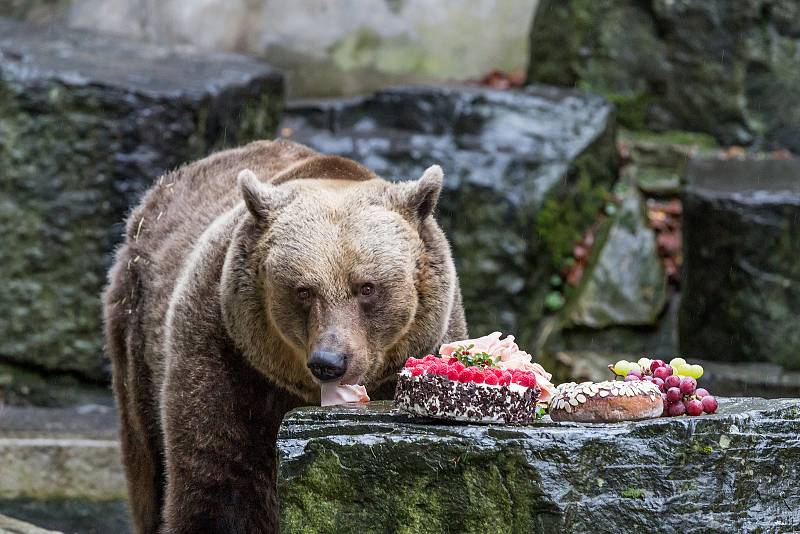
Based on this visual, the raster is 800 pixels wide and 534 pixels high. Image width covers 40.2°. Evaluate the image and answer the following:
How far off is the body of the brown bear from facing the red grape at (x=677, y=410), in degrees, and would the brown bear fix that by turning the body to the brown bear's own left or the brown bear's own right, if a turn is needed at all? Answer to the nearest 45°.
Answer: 0° — it already faces it

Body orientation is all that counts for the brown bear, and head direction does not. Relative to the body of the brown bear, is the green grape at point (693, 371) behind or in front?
in front

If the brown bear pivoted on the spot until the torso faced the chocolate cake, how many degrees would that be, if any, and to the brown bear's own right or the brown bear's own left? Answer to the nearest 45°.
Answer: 0° — it already faces it

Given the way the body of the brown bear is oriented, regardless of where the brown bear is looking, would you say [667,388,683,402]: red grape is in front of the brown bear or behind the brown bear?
in front

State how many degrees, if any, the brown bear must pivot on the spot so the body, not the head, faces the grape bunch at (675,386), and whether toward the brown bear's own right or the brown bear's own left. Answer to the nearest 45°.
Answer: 0° — it already faces it

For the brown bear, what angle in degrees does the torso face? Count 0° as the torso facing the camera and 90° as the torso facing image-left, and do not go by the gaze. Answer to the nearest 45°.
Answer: approximately 315°

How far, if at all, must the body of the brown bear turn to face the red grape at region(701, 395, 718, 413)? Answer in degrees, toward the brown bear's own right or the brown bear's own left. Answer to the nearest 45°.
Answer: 0° — it already faces it
